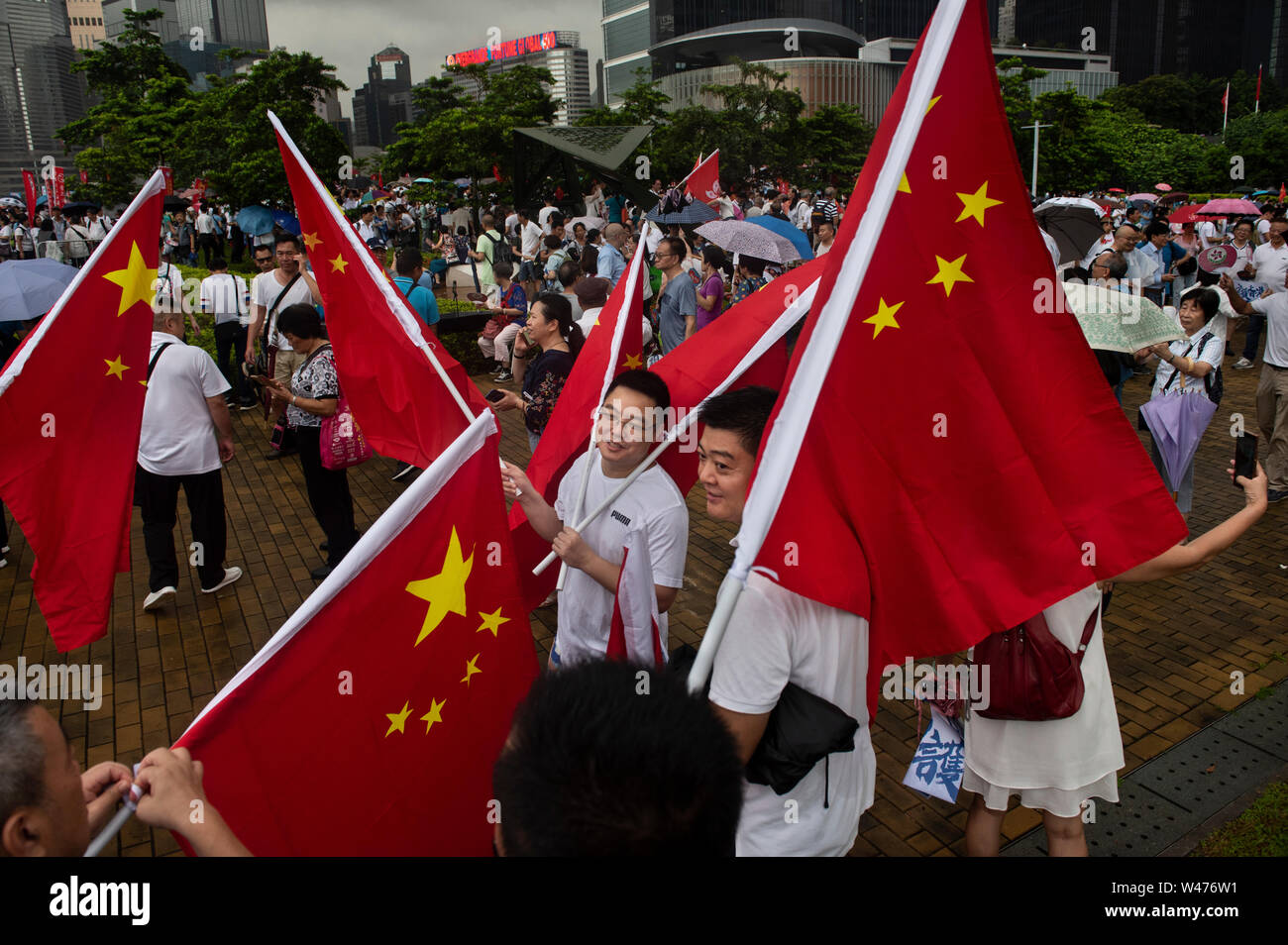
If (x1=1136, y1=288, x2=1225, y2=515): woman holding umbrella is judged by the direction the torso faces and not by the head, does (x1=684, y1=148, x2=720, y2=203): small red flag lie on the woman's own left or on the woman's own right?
on the woman's own right

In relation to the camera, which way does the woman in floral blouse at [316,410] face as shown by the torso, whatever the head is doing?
to the viewer's left

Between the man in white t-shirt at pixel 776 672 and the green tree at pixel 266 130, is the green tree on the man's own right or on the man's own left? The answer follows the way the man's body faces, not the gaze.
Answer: on the man's own right

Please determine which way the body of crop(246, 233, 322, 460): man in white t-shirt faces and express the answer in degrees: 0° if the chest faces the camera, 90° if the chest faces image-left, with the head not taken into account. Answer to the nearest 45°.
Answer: approximately 0°

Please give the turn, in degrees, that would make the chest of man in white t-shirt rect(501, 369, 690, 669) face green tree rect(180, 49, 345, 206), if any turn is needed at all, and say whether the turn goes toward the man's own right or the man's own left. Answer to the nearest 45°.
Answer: approximately 135° to the man's own right

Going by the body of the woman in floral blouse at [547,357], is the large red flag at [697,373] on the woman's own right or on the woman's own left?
on the woman's own left

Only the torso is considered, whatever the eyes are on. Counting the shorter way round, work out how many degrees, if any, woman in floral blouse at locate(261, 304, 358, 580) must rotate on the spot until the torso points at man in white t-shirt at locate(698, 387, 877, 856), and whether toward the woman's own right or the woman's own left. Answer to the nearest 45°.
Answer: approximately 90° to the woman's own left
